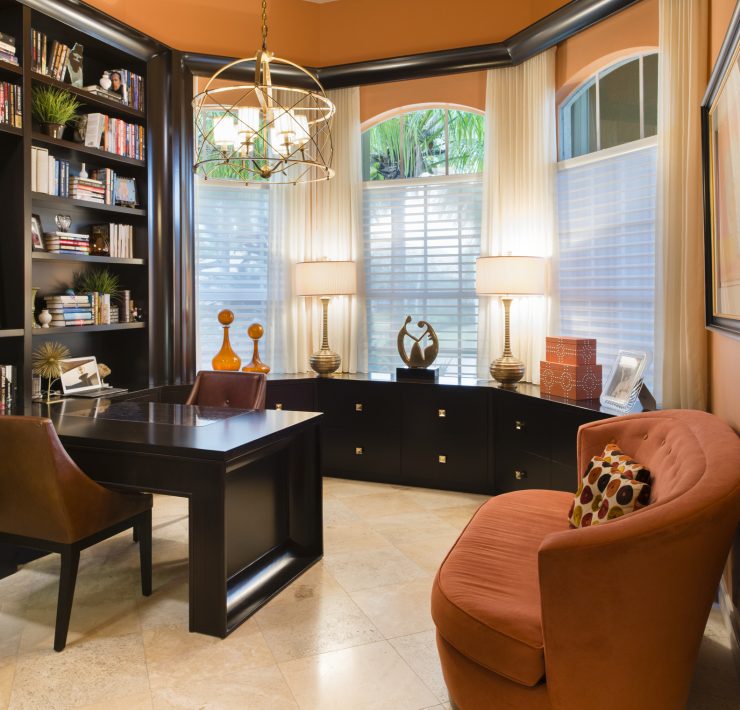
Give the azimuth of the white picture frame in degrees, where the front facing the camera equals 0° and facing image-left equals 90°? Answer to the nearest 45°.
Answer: approximately 45°

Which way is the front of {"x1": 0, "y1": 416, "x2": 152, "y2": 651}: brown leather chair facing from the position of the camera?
facing away from the viewer and to the right of the viewer

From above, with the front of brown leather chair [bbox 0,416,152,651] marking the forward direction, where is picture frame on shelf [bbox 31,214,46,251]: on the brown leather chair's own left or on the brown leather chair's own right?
on the brown leather chair's own left

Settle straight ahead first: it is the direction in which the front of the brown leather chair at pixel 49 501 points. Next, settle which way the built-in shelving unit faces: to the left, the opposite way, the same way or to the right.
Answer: to the right

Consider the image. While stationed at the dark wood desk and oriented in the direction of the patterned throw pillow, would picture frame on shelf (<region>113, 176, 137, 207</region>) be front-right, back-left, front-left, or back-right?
back-left

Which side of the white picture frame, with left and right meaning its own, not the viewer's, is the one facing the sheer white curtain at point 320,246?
right
